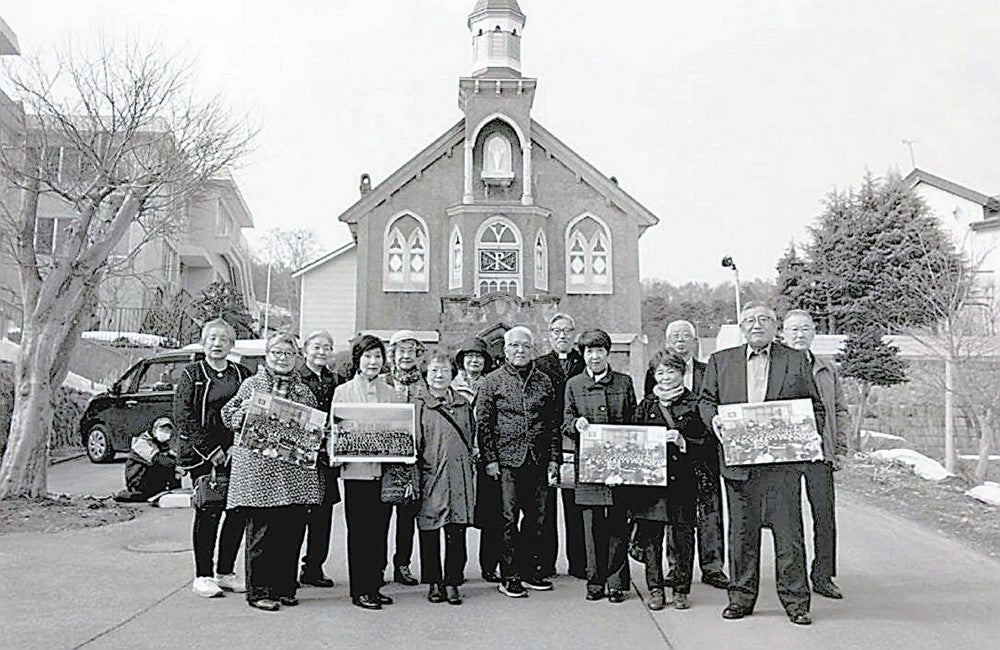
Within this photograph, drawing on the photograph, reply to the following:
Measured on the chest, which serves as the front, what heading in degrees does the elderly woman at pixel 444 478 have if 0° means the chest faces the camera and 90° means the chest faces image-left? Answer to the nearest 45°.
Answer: approximately 0°

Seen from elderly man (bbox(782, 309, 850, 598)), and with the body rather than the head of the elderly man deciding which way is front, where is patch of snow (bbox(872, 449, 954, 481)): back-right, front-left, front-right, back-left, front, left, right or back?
back

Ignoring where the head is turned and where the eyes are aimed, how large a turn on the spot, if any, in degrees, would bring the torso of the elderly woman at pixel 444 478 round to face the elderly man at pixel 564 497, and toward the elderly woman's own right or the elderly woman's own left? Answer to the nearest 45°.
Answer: approximately 135° to the elderly woman's own left

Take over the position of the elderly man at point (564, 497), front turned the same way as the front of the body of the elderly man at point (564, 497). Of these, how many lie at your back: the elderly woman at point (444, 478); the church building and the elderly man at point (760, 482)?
1

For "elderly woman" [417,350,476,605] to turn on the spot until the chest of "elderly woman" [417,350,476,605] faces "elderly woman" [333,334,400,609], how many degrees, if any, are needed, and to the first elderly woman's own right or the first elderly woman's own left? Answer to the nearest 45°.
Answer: approximately 90° to the first elderly woman's own right

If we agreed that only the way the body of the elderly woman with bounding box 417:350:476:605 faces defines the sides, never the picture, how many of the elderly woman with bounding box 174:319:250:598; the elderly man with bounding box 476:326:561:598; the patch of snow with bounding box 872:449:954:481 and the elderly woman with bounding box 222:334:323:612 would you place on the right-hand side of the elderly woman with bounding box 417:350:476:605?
2

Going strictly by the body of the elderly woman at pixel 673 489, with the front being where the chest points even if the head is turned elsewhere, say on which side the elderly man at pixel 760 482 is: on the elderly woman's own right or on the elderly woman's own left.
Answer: on the elderly woman's own left

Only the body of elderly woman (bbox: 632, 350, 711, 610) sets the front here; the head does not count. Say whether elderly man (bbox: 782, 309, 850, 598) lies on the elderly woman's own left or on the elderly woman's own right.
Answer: on the elderly woman's own left

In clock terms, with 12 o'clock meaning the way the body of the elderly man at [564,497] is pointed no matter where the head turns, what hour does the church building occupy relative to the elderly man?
The church building is roughly at 6 o'clock from the elderly man.
